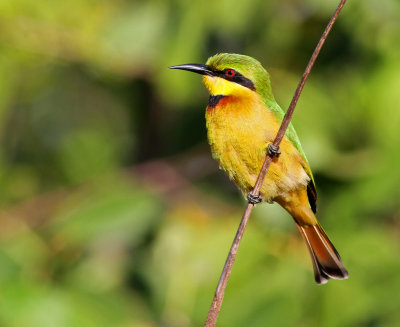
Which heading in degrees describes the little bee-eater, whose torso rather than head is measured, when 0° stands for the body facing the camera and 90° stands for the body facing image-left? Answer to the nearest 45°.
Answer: approximately 45°
